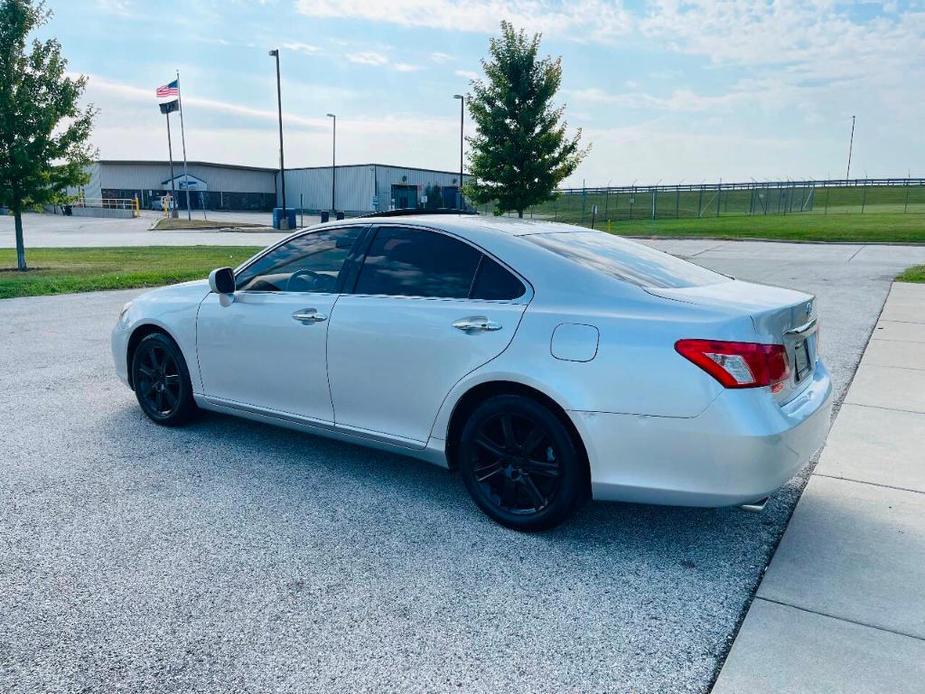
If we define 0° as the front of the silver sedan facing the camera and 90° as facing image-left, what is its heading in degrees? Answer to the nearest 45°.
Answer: approximately 135°

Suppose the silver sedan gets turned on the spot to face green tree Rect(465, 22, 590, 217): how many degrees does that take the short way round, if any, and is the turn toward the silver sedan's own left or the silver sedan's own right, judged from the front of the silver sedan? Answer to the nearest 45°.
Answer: approximately 45° to the silver sedan's own right

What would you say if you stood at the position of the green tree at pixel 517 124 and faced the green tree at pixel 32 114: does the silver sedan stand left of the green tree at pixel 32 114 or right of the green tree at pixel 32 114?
left

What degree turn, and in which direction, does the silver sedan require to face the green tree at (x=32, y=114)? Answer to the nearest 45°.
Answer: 0° — it already faces it

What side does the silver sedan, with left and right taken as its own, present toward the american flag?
front
